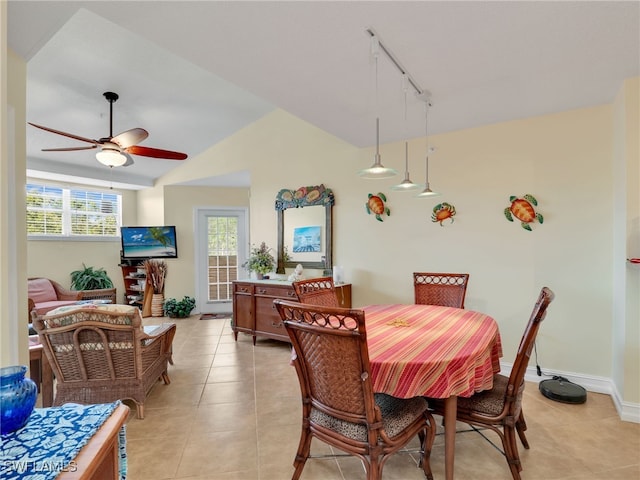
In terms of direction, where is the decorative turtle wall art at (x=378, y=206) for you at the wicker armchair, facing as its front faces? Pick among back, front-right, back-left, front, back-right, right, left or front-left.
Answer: front-right

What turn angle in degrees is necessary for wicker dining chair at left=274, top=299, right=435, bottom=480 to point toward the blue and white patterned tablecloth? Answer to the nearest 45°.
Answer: approximately 180°

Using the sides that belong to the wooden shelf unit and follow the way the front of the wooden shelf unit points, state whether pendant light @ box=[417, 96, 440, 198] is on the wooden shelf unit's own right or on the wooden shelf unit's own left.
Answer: on the wooden shelf unit's own left

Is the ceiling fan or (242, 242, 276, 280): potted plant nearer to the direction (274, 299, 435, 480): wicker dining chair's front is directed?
the potted plant

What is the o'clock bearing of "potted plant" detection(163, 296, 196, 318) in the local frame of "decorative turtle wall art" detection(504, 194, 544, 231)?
The potted plant is roughly at 3 o'clock from the decorative turtle wall art.

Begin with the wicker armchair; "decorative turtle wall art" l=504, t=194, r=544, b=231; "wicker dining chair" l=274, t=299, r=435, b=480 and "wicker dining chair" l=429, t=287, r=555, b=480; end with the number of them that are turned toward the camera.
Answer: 1

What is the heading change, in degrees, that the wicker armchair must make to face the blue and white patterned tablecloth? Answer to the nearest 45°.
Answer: approximately 135° to its right

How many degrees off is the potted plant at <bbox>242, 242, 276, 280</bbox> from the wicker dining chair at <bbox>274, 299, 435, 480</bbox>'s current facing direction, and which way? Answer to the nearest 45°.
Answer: approximately 90° to its left

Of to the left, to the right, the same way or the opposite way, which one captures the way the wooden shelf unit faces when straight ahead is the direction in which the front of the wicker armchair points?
the opposite way

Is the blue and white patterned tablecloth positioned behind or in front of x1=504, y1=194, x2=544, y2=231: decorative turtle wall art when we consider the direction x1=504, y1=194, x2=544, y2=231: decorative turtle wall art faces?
in front

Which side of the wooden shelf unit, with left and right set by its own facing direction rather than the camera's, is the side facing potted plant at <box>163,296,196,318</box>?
left

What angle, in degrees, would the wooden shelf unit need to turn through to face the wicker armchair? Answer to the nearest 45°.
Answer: approximately 45° to its left

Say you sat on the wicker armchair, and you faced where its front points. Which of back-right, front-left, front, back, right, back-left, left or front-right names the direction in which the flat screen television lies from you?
front-left

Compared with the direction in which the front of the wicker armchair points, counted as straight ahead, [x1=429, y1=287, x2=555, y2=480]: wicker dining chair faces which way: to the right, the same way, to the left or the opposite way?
to the left

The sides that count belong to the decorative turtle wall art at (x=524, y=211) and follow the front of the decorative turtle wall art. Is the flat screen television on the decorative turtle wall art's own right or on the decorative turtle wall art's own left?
on the decorative turtle wall art's own right

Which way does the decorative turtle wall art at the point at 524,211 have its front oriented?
toward the camera

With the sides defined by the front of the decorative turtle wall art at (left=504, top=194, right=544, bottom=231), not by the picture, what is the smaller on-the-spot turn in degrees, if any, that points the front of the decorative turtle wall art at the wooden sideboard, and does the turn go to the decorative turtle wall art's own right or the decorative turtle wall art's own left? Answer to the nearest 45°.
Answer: approximately 90° to the decorative turtle wall art's own right

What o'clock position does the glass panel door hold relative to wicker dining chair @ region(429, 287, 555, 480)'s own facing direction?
The glass panel door is roughly at 1 o'clock from the wicker dining chair.

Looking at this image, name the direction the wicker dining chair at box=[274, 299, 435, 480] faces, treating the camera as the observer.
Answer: facing away from the viewer and to the right of the viewer

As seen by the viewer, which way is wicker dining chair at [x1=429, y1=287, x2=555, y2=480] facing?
to the viewer's left

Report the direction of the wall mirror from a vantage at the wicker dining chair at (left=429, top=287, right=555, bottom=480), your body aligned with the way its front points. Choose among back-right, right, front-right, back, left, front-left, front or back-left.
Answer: front-right
